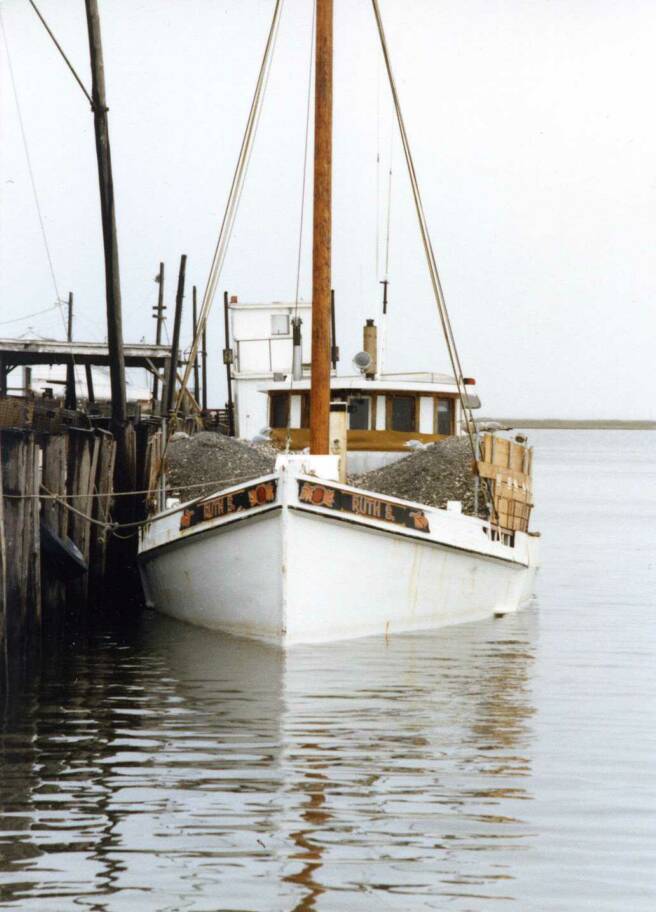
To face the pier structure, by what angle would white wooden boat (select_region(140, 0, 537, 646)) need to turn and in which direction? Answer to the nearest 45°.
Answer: approximately 90° to its right

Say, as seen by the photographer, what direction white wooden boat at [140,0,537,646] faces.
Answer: facing the viewer
